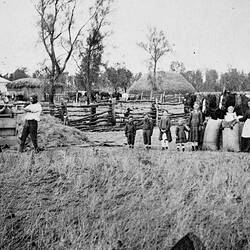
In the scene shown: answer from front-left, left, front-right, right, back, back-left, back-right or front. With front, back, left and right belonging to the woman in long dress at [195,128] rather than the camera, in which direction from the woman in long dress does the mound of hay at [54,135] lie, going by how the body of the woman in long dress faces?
right

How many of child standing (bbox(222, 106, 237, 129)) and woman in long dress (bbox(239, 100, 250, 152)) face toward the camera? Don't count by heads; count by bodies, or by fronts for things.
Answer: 2

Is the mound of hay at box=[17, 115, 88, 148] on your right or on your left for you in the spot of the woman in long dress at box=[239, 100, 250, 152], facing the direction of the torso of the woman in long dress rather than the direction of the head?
on your right

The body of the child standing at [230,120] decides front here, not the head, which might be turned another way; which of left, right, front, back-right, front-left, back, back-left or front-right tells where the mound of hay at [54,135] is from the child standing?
right

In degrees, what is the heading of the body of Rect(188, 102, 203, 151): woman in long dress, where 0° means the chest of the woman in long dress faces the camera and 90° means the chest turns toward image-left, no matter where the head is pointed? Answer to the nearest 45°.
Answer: approximately 0°

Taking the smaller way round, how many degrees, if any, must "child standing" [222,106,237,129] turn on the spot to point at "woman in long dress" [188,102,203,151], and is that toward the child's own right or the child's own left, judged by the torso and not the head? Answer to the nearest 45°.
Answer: approximately 90° to the child's own right

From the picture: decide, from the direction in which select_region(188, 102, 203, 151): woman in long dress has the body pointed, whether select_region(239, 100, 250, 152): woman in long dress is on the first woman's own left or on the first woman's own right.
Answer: on the first woman's own left

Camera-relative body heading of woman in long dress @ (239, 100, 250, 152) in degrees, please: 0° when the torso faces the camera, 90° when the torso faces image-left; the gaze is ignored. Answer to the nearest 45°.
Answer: approximately 0°

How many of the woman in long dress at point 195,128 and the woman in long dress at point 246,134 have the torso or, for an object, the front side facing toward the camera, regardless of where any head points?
2
